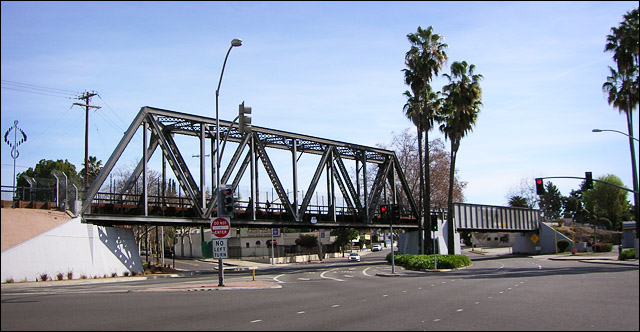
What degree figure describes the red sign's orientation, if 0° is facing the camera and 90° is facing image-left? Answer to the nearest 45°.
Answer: approximately 0°

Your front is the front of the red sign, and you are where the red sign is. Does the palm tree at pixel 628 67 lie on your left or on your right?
on your left

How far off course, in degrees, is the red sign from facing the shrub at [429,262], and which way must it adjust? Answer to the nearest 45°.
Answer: approximately 135° to its left
